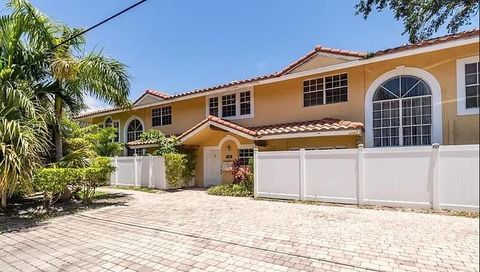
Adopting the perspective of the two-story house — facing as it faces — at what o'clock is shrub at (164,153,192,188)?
The shrub is roughly at 2 o'clock from the two-story house.

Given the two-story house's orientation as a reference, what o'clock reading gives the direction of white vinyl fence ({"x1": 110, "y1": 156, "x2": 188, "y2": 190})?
The white vinyl fence is roughly at 2 o'clock from the two-story house.

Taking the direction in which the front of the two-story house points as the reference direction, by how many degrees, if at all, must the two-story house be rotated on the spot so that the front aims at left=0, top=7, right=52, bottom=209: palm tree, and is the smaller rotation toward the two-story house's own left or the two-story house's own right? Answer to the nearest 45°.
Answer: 0° — it already faces it

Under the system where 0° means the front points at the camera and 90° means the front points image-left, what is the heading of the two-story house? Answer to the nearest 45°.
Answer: approximately 45°
